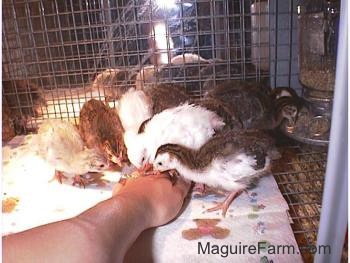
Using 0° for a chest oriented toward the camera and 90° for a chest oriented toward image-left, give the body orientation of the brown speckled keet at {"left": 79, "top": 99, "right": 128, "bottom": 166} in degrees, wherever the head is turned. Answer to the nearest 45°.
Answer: approximately 315°
